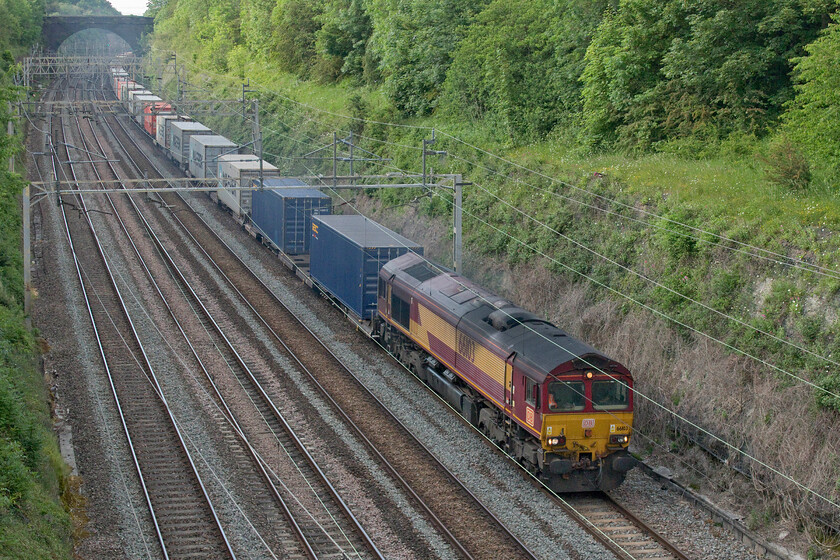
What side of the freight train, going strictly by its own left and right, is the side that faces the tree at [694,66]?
left

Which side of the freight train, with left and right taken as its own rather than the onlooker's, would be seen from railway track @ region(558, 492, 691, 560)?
front

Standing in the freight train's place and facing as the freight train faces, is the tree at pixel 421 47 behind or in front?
behind

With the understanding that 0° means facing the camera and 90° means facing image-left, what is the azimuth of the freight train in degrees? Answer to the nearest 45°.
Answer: approximately 315°
